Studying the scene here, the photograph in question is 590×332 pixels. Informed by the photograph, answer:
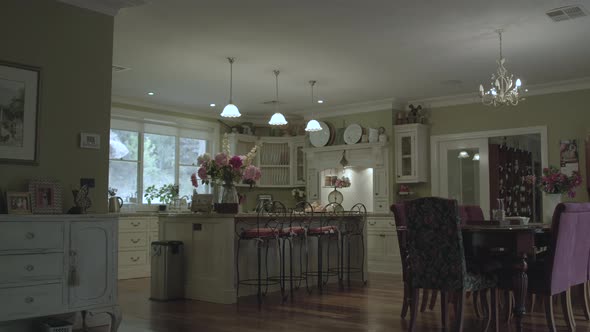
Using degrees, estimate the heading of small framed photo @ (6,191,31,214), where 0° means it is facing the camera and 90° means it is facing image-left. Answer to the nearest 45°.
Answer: approximately 0°

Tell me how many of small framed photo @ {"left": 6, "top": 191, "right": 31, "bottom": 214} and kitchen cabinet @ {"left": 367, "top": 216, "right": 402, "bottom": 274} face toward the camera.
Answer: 2

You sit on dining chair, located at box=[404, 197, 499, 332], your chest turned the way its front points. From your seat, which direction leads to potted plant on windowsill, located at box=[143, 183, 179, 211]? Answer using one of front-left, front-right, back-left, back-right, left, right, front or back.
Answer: left

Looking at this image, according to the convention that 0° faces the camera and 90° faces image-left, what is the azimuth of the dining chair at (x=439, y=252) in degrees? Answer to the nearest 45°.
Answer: approximately 225°

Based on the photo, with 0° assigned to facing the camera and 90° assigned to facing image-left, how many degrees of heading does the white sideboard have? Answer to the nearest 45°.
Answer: approximately 315°

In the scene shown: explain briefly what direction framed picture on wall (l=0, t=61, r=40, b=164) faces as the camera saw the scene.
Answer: facing the viewer and to the right of the viewer

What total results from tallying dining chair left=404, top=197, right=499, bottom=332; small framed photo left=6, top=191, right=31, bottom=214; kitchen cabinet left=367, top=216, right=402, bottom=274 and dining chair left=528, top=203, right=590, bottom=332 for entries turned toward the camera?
2

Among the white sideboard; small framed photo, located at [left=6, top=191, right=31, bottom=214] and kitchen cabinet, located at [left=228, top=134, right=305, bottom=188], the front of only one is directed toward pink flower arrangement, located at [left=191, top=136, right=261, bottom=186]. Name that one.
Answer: the kitchen cabinet

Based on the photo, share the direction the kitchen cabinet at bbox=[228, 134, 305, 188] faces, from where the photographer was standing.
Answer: facing the viewer

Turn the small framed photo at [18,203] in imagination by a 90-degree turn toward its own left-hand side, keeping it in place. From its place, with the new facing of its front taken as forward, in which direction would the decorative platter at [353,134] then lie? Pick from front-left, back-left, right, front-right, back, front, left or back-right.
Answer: front-left

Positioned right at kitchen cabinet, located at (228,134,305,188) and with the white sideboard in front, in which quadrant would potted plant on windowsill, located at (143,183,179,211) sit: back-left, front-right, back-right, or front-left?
front-right

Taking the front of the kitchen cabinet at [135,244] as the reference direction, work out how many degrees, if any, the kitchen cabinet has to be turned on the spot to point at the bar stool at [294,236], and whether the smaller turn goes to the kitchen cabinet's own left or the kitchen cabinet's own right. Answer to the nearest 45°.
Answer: approximately 45° to the kitchen cabinet's own left

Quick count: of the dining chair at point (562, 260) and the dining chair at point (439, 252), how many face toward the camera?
0

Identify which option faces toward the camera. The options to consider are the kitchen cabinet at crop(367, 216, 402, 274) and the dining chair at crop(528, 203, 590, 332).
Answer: the kitchen cabinet

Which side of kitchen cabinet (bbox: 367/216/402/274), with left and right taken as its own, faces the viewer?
front

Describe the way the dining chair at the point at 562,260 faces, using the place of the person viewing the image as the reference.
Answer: facing away from the viewer and to the left of the viewer

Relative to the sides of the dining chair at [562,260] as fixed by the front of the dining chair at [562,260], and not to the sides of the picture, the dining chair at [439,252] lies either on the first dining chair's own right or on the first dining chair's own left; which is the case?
on the first dining chair's own left

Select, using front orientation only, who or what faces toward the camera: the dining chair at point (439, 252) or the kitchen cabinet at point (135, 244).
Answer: the kitchen cabinet

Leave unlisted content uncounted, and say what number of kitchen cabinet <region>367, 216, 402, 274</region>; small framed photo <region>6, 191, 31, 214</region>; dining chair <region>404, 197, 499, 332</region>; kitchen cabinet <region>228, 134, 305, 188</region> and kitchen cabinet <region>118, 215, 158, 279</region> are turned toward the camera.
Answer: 4
